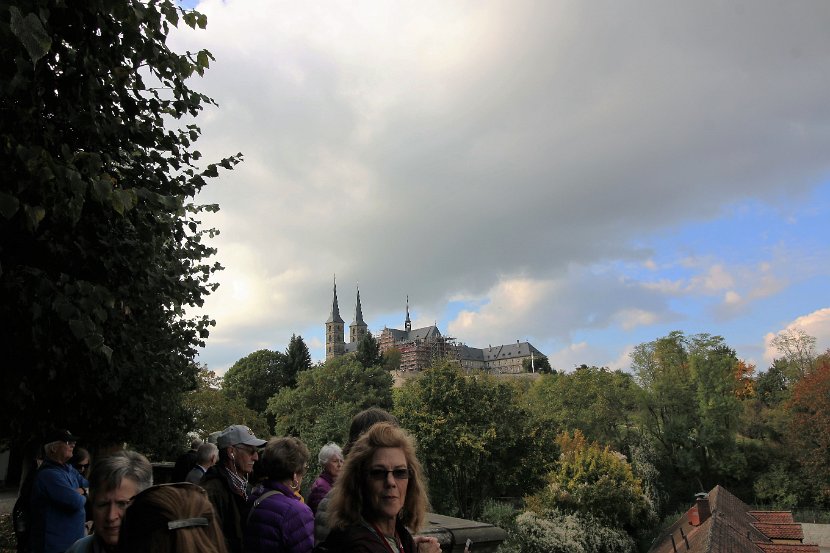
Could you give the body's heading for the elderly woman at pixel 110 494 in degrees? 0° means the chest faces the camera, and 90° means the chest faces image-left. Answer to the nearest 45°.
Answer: approximately 0°

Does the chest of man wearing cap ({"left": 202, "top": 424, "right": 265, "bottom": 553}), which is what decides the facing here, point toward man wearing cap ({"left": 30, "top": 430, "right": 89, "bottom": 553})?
no

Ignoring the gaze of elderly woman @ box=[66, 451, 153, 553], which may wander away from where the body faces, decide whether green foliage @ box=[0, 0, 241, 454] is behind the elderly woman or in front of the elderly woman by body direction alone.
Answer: behind

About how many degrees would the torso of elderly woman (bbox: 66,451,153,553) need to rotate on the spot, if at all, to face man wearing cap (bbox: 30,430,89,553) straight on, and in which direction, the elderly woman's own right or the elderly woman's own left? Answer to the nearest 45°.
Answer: approximately 180°

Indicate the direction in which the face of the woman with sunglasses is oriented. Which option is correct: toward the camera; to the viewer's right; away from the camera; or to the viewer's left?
toward the camera

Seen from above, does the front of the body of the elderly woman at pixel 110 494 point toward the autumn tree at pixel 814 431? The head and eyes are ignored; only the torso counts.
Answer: no

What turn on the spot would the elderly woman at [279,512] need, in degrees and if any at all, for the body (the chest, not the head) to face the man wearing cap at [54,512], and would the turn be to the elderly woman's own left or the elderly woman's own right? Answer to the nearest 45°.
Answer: approximately 90° to the elderly woman's own left

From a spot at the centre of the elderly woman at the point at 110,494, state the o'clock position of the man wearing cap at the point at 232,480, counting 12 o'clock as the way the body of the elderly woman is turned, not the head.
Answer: The man wearing cap is roughly at 7 o'clock from the elderly woman.

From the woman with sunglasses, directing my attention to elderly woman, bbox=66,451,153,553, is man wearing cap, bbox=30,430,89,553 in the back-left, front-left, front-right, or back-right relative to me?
front-right

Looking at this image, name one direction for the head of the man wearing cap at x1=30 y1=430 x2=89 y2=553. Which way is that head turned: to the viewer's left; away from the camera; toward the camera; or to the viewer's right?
to the viewer's right

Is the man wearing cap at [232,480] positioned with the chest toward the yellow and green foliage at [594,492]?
no

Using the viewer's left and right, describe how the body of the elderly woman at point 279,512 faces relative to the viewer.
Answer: facing away from the viewer and to the right of the viewer

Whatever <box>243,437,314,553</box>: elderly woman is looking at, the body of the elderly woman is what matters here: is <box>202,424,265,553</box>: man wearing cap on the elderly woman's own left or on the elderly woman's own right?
on the elderly woman's own left
